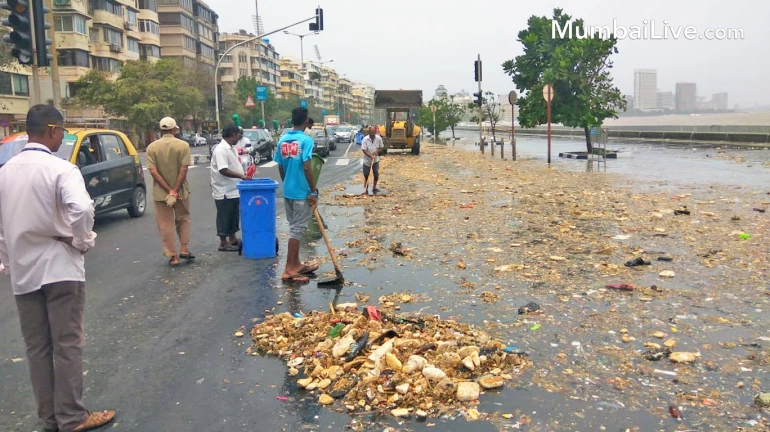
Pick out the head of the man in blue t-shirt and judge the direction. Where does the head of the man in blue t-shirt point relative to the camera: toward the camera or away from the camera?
away from the camera

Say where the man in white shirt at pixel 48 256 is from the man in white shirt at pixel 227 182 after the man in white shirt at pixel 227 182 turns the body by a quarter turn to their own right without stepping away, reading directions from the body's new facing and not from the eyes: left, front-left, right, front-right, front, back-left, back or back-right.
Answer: front

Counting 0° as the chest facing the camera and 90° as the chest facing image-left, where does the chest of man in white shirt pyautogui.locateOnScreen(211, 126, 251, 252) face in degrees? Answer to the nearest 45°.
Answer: approximately 270°

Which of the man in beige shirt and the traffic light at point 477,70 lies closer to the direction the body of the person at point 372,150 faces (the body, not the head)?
the man in beige shirt

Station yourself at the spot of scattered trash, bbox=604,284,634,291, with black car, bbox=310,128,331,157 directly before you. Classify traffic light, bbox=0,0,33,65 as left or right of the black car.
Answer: left

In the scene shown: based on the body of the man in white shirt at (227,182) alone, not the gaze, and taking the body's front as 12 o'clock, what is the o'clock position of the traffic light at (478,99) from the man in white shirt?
The traffic light is roughly at 10 o'clock from the man in white shirt.

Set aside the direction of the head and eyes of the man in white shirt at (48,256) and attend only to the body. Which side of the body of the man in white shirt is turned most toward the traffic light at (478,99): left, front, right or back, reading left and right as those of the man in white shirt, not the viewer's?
front

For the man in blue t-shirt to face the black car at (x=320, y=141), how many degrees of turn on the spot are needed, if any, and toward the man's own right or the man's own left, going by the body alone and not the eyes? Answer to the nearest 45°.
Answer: approximately 45° to the man's own left

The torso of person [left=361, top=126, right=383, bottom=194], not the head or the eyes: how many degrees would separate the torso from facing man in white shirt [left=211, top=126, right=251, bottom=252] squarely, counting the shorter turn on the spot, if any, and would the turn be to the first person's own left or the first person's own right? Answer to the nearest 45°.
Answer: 0° — they already face them

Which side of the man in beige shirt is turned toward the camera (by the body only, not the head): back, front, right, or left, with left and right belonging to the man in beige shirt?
back

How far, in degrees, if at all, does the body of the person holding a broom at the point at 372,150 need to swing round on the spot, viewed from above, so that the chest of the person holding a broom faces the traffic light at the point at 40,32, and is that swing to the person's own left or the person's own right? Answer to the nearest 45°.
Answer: approximately 45° to the person's own right
